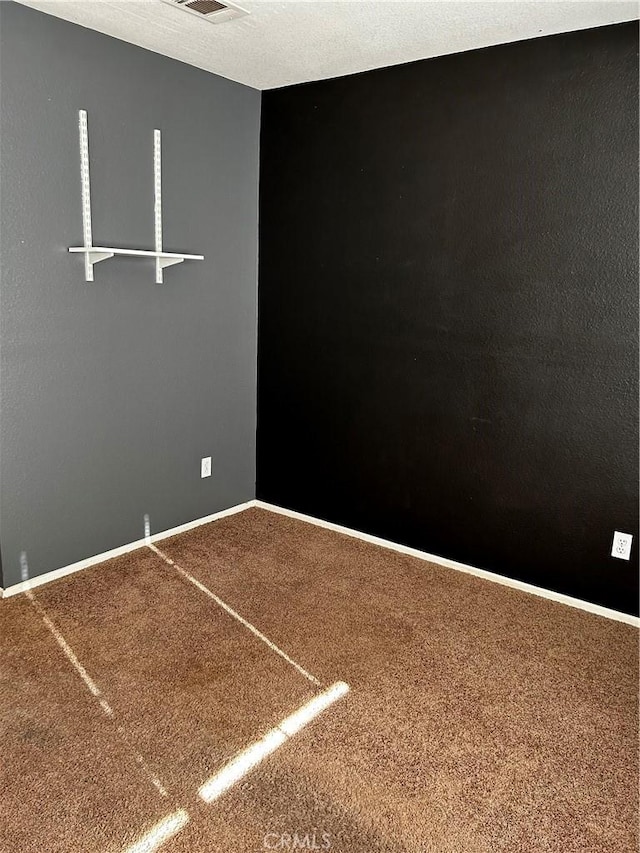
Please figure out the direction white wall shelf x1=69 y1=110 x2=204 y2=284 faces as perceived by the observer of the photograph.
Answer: facing the viewer and to the right of the viewer
